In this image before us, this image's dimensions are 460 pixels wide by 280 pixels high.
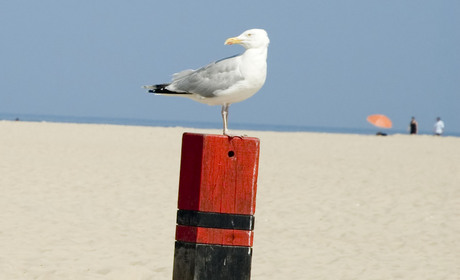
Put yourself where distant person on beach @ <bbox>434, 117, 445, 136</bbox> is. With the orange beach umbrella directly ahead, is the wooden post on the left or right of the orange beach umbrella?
left

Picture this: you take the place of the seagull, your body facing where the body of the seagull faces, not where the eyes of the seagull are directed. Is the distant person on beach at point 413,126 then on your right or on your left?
on your left

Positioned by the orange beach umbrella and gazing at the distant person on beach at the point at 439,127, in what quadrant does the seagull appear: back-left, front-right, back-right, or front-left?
back-right

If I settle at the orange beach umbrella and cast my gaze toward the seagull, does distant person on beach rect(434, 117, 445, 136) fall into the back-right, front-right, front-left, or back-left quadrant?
back-left

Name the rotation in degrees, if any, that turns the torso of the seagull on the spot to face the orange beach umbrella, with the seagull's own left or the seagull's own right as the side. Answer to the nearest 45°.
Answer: approximately 90° to the seagull's own left

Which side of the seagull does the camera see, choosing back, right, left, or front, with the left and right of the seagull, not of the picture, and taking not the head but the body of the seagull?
right

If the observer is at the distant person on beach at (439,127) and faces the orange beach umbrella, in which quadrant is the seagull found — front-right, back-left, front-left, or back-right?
front-left
